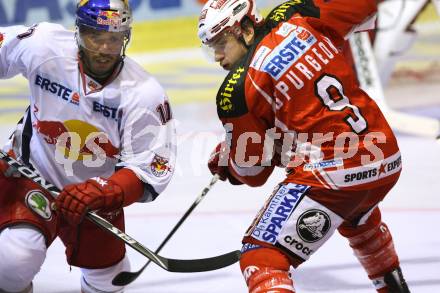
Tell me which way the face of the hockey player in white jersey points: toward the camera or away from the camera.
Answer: toward the camera

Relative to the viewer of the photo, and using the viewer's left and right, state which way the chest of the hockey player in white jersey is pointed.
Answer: facing the viewer

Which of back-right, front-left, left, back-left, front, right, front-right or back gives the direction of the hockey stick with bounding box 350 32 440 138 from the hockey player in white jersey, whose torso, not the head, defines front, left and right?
back-left

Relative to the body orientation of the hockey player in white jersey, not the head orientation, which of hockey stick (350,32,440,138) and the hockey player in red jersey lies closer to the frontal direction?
the hockey player in red jersey

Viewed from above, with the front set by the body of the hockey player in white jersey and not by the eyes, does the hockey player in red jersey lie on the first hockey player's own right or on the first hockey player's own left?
on the first hockey player's own left

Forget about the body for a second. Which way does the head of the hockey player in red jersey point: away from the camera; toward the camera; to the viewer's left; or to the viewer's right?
to the viewer's left
